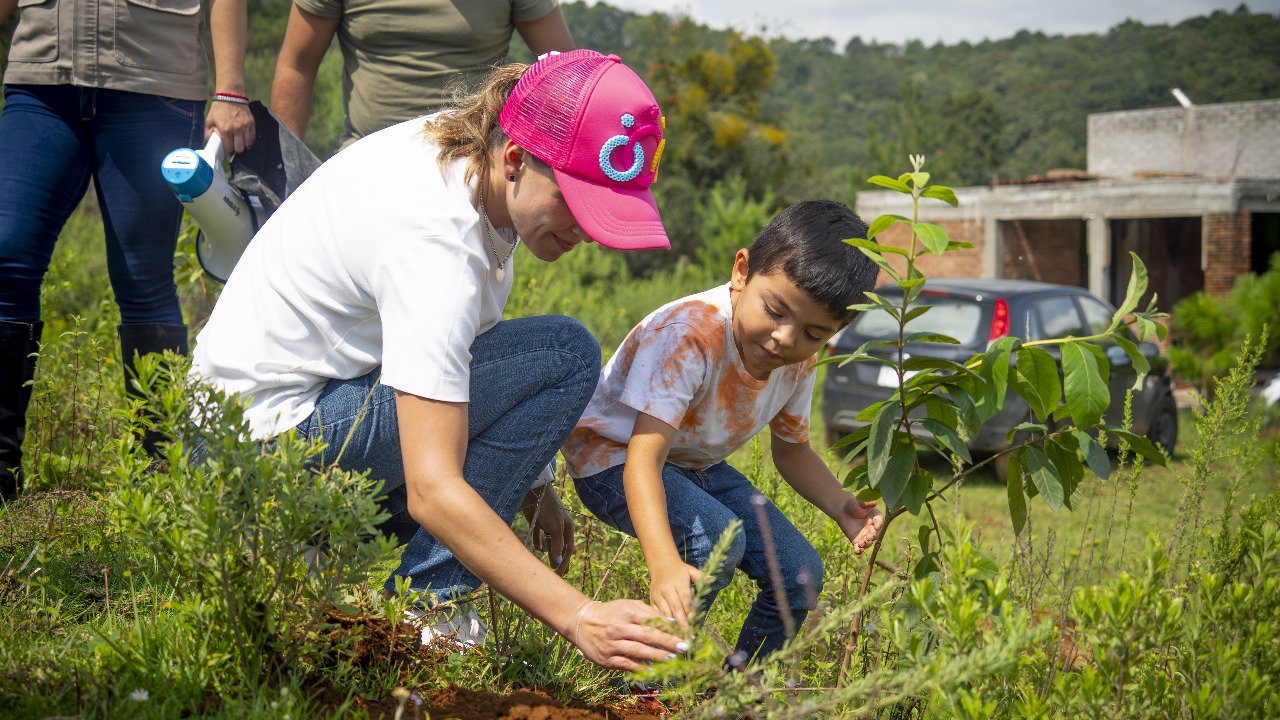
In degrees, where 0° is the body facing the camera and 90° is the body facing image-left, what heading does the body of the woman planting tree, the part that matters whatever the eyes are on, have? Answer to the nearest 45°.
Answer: approximately 270°

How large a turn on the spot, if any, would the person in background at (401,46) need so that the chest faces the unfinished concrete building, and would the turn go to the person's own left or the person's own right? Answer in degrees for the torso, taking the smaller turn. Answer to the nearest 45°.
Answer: approximately 135° to the person's own left

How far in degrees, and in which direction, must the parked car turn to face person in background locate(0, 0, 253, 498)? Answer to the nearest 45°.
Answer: approximately 135° to its right

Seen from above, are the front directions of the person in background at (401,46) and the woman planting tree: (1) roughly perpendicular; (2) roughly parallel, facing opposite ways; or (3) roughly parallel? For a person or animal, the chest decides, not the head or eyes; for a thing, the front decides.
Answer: roughly perpendicular

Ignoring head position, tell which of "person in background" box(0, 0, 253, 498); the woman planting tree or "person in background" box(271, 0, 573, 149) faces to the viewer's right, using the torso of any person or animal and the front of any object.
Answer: the woman planting tree

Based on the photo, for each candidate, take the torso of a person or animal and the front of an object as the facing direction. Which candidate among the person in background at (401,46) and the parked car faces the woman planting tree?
the person in background

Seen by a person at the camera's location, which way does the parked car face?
facing away from the viewer and to the right of the viewer

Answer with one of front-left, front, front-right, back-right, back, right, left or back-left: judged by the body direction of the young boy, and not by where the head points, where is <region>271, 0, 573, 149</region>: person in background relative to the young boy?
back
